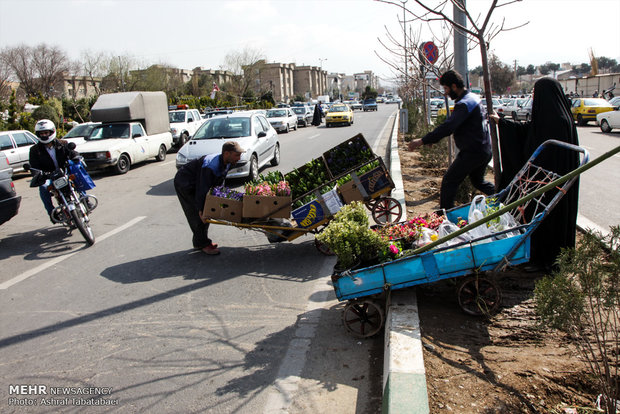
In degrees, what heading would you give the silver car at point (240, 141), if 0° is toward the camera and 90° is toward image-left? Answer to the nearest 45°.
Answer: approximately 45°

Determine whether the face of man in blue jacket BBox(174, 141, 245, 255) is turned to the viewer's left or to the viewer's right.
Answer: to the viewer's right

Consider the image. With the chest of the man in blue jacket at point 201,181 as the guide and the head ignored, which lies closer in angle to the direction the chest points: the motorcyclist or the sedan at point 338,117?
the sedan

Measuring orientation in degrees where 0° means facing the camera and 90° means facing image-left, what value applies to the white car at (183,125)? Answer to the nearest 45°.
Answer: approximately 45°

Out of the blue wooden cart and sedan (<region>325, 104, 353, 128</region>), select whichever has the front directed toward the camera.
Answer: the sedan

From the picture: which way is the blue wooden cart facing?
to the viewer's left

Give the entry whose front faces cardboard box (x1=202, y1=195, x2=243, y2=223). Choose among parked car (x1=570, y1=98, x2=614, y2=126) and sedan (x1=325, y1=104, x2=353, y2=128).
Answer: the sedan

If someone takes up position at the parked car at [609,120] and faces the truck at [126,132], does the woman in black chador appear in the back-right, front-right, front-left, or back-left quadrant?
front-left

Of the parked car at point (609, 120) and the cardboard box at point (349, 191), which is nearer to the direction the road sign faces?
the cardboard box

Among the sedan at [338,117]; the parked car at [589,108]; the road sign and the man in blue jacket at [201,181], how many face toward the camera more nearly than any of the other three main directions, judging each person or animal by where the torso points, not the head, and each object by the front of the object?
2

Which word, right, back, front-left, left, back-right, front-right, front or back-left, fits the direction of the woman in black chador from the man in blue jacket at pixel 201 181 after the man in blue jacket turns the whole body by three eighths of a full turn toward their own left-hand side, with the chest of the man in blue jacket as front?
back

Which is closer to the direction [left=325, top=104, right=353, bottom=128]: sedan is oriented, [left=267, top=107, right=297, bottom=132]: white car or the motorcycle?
the motorcycle

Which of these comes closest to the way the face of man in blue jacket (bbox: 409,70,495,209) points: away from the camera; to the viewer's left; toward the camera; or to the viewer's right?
to the viewer's left

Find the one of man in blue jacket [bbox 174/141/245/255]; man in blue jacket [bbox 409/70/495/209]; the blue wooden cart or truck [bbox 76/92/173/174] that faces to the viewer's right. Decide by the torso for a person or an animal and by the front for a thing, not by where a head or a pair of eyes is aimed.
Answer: man in blue jacket [bbox 174/141/245/255]

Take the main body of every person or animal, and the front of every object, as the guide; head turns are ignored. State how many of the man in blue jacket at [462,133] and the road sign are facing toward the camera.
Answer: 1

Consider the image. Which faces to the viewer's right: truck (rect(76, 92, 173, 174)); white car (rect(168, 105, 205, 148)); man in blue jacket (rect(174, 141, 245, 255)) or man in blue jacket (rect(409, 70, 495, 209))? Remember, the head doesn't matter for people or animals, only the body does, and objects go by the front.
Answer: man in blue jacket (rect(174, 141, 245, 255))

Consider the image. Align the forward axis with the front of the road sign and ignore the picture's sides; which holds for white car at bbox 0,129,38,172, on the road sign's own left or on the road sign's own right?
on the road sign's own right
